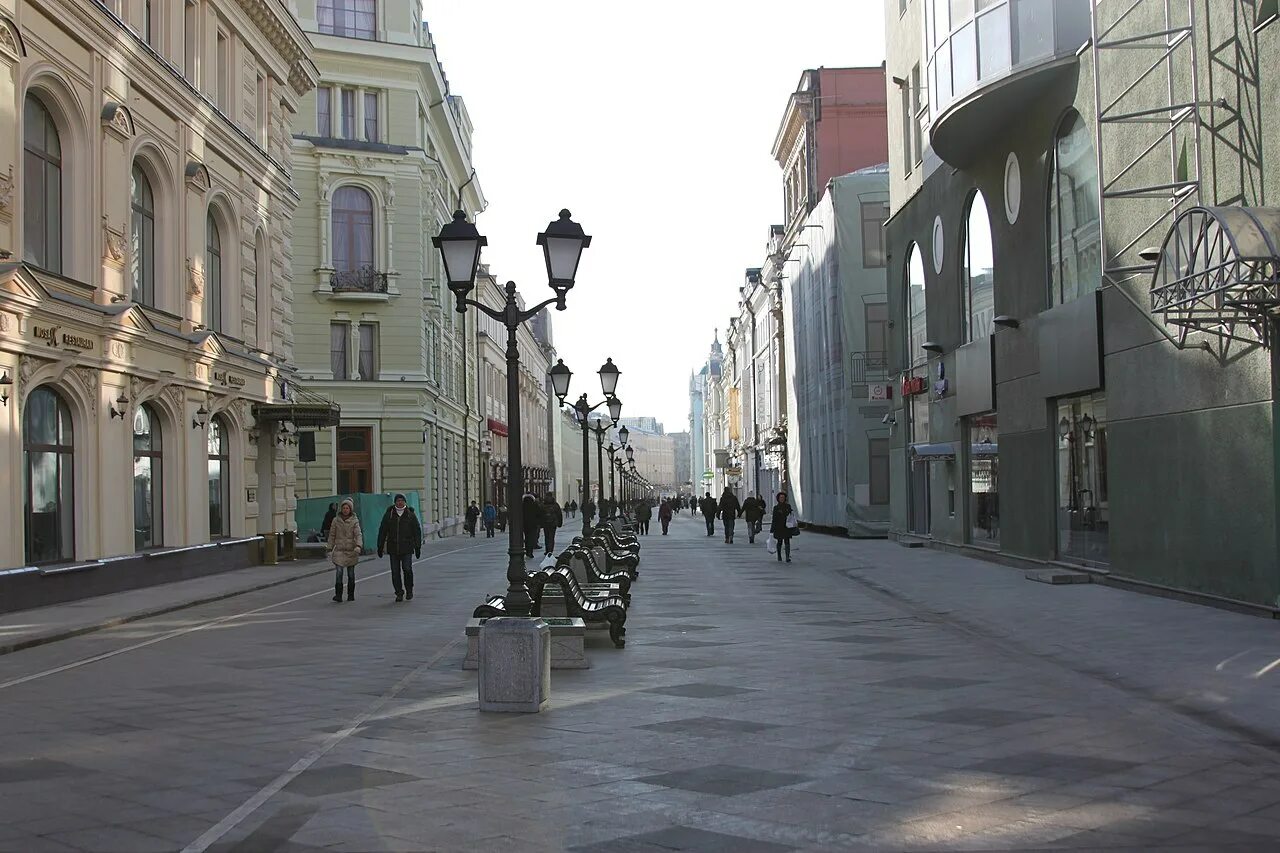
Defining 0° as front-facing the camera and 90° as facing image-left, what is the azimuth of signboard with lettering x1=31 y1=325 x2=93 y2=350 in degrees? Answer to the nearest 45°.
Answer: approximately 315°

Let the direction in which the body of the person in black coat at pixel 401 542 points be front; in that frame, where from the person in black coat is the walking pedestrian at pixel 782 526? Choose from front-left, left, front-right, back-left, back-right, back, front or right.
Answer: back-left

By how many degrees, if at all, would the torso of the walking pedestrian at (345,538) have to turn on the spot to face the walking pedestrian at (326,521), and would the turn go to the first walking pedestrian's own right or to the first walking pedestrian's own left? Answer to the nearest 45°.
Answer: approximately 180°

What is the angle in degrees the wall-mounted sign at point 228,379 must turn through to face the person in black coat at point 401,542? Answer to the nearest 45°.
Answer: approximately 45° to its right
